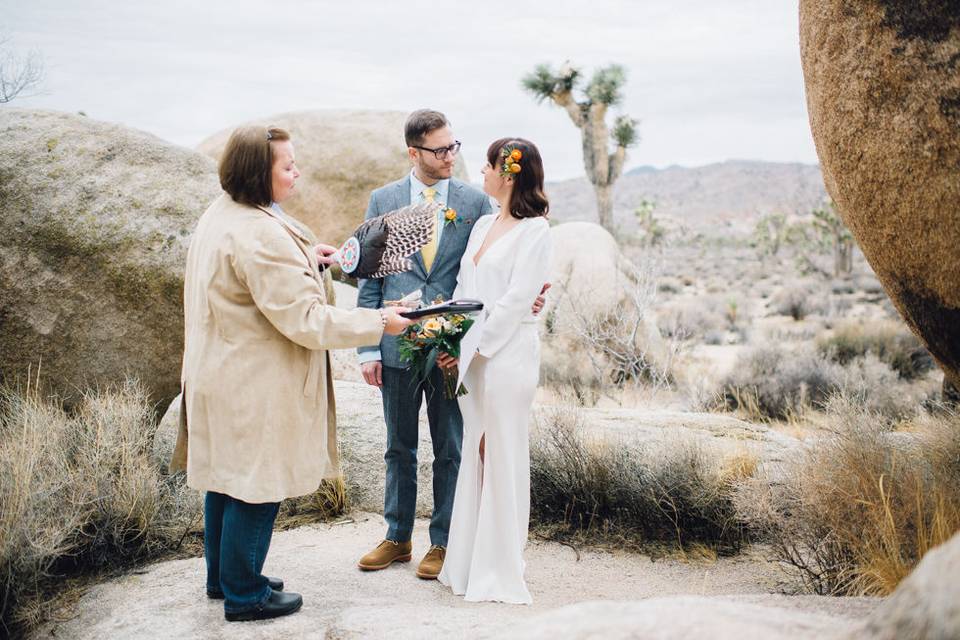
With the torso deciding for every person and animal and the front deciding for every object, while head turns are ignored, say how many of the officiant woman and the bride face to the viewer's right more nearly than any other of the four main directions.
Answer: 1

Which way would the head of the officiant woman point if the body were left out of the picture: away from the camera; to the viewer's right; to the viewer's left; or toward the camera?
to the viewer's right

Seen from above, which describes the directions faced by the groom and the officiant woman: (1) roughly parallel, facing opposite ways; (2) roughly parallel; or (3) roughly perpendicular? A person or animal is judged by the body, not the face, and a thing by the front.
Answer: roughly perpendicular

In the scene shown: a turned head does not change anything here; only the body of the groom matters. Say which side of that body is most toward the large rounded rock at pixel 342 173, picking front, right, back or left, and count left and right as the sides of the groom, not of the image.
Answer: back

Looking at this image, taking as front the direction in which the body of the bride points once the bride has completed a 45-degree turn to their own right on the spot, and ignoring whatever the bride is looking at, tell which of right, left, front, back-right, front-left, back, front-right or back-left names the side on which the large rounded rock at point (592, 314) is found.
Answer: right

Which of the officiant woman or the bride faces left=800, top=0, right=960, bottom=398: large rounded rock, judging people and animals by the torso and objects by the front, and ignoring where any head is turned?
the officiant woman

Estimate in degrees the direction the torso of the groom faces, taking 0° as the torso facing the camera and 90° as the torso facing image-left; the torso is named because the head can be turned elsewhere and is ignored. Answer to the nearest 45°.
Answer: approximately 0°

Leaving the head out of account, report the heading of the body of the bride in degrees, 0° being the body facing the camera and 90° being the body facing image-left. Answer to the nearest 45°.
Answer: approximately 45°

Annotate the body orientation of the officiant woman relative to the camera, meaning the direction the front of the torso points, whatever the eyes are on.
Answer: to the viewer's right
